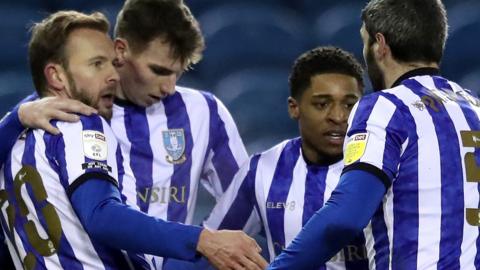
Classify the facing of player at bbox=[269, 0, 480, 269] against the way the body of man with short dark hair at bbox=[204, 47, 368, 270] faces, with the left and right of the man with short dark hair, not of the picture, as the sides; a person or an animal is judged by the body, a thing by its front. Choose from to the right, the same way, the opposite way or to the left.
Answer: the opposite way

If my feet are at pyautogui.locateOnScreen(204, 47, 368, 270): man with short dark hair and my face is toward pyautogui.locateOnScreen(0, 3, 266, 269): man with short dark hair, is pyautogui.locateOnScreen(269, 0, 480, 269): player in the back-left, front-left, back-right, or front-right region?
back-left

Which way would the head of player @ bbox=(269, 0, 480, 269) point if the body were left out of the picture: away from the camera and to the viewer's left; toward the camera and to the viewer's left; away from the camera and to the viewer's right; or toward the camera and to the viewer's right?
away from the camera and to the viewer's left

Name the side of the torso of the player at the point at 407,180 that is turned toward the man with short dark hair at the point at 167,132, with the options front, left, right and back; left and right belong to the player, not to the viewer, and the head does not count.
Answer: front

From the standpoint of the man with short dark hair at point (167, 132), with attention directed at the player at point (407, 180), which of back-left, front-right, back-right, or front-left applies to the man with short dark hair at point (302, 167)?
front-left

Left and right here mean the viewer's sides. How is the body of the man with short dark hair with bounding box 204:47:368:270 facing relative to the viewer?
facing the viewer and to the right of the viewer

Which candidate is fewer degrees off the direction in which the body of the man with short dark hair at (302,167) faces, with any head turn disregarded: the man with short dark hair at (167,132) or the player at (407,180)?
the player

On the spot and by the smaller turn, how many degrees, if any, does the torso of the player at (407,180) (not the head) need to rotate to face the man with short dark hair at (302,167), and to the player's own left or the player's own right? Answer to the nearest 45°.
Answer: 0° — they already face them

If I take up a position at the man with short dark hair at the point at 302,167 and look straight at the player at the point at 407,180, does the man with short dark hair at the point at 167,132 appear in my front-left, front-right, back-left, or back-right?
back-right

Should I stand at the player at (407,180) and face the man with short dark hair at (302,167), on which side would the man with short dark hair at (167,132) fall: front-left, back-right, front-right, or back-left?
front-left

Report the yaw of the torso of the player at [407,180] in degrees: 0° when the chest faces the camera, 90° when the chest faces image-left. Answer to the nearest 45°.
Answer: approximately 135°
